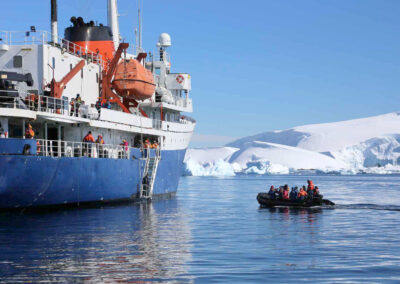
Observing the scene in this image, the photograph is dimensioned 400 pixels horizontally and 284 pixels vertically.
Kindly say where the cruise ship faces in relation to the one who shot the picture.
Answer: facing away from the viewer and to the right of the viewer

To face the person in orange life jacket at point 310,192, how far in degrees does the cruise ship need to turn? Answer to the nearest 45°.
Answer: approximately 45° to its right

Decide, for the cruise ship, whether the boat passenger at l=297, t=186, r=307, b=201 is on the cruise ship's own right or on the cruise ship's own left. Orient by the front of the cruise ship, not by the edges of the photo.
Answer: on the cruise ship's own right
